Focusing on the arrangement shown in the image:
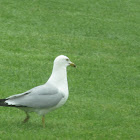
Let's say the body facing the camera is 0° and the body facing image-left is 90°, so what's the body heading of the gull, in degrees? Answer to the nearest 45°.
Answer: approximately 270°
